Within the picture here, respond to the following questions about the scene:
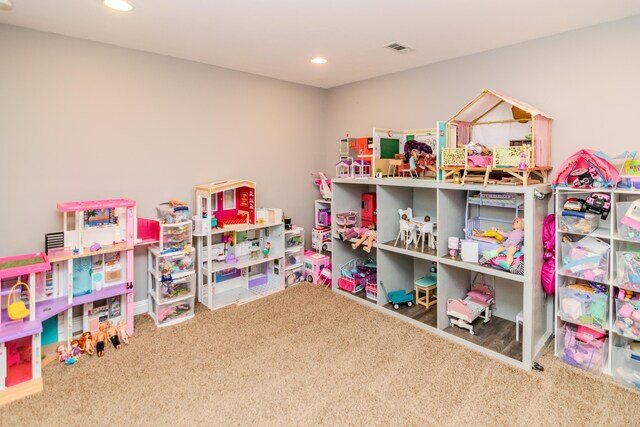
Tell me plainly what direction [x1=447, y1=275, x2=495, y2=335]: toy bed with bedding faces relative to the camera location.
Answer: facing the viewer and to the left of the viewer

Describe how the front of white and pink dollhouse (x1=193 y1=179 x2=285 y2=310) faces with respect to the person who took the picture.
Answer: facing the viewer and to the right of the viewer

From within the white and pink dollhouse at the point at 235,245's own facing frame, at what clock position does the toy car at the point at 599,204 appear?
The toy car is roughly at 12 o'clock from the white and pink dollhouse.

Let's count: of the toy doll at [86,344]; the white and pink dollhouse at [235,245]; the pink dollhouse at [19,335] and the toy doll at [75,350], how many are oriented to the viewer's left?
0

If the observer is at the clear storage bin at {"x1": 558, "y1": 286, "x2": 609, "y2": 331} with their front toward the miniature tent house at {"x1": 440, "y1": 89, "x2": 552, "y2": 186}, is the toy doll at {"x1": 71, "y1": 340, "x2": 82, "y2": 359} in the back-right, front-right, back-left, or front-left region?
front-left

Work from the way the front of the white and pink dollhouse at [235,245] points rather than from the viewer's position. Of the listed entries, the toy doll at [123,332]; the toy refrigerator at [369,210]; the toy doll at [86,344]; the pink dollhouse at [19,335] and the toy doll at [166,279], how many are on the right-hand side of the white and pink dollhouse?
4

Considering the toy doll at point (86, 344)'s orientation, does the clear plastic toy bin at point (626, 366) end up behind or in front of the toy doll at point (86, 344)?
in front

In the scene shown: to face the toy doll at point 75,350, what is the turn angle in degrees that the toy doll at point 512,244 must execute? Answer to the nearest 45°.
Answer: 0° — it already faces it

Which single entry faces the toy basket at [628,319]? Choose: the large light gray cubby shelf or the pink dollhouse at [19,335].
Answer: the pink dollhouse

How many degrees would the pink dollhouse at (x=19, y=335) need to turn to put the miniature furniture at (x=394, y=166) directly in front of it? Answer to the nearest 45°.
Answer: approximately 45° to its left

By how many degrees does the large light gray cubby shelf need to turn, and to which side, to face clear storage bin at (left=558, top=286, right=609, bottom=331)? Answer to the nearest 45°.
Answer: approximately 90° to its left

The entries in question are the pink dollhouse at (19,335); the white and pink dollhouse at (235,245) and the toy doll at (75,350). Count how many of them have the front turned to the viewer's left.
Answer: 0
